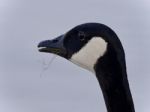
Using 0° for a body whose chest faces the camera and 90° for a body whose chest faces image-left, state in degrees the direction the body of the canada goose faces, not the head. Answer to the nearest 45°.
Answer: approximately 90°
